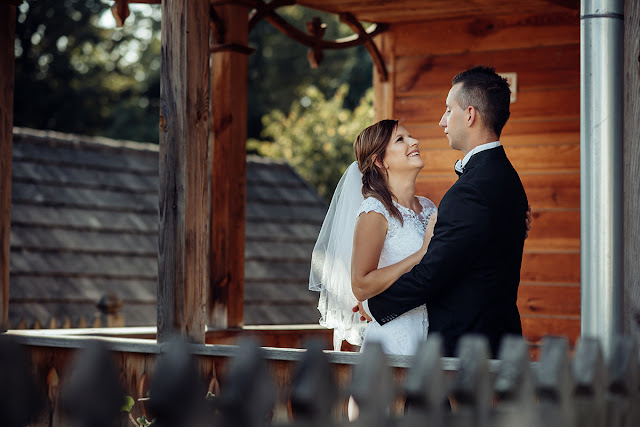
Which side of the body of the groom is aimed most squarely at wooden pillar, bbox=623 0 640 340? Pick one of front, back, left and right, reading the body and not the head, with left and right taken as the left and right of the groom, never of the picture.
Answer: back

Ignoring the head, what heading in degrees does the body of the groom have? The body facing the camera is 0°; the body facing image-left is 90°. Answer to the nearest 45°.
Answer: approximately 90°

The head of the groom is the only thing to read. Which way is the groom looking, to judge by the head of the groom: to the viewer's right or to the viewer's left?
to the viewer's left

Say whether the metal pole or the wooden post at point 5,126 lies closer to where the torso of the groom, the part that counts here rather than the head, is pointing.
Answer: the wooden post

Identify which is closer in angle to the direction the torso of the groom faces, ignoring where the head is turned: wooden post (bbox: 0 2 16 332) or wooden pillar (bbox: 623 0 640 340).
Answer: the wooden post

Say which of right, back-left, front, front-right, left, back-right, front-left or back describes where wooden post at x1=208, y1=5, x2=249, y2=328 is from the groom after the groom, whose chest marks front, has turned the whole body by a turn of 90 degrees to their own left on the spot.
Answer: back-right

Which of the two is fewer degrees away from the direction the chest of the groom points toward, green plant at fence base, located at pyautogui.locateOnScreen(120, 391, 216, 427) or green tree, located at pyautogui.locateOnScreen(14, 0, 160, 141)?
the green plant at fence base

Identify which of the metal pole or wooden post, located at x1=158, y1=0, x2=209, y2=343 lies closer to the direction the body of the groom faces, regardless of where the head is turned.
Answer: the wooden post

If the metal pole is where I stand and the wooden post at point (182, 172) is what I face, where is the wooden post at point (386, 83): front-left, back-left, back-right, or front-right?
front-right

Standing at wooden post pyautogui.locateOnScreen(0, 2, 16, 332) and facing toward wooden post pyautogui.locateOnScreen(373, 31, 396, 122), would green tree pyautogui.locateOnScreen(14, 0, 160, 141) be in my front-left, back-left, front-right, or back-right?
front-left

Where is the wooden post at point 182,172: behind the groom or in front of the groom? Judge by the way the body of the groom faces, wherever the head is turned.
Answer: in front

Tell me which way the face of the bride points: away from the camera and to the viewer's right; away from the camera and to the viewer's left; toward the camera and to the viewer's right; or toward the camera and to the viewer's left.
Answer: toward the camera and to the viewer's right

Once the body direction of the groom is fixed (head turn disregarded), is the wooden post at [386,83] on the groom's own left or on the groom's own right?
on the groom's own right

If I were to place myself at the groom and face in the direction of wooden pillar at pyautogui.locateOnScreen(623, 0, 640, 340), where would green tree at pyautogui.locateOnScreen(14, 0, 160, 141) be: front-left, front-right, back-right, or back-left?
back-left

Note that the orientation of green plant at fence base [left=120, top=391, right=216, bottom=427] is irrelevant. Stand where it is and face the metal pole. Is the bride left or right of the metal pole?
left
